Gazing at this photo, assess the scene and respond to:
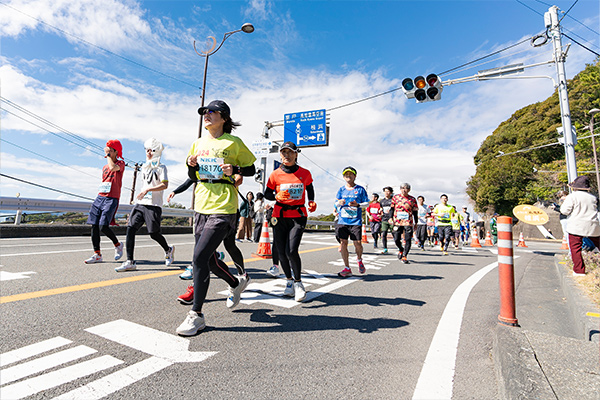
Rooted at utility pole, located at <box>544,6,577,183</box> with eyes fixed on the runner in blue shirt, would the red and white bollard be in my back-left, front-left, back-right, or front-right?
front-left

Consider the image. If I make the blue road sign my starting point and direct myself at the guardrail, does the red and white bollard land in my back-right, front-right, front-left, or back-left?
front-left

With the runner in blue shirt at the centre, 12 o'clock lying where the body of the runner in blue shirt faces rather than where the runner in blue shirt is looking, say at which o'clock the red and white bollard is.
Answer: The red and white bollard is roughly at 11 o'clock from the runner in blue shirt.

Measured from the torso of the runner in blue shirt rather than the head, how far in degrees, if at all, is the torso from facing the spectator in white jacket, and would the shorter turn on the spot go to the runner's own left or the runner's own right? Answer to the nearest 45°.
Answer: approximately 90° to the runner's own left

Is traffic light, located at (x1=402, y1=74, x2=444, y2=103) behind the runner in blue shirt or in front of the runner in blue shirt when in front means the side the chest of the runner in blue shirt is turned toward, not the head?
behind

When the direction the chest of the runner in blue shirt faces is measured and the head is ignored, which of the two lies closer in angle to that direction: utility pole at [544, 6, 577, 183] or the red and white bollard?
the red and white bollard

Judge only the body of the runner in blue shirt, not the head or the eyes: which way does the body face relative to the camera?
toward the camera

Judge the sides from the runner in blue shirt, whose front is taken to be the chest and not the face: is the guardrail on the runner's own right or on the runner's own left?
on the runner's own right

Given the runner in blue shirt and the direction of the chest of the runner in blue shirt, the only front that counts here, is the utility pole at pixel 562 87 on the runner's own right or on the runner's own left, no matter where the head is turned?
on the runner's own left

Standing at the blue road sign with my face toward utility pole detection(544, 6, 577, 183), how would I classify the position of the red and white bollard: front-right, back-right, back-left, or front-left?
front-right

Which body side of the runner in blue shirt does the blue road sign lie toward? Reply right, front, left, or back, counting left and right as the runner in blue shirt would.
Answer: back
